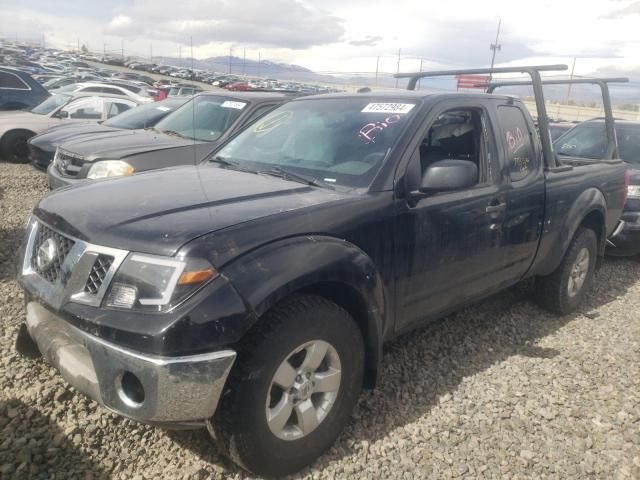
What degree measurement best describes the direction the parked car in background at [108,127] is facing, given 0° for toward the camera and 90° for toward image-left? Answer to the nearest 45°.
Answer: approximately 45°

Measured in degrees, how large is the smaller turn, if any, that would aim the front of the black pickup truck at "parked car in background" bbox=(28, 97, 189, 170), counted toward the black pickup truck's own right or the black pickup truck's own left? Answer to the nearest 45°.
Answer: approximately 90° to the black pickup truck's own right

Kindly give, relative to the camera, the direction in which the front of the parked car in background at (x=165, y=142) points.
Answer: facing the viewer and to the left of the viewer

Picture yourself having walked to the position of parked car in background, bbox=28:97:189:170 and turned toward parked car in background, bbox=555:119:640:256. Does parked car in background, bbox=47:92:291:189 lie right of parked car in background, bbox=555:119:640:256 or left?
right

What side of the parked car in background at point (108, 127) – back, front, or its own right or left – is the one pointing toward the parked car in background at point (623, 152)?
left

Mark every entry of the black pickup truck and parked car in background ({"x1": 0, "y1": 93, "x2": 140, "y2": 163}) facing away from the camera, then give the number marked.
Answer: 0

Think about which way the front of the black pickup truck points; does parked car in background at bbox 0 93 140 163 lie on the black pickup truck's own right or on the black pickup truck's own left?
on the black pickup truck's own right
